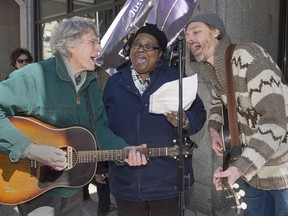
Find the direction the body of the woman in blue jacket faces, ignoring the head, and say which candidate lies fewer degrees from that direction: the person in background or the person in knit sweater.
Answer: the person in knit sweater

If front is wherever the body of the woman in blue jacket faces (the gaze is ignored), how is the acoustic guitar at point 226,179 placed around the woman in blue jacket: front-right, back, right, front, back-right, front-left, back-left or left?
front-left

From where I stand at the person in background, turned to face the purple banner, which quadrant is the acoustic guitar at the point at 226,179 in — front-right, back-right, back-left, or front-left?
front-right

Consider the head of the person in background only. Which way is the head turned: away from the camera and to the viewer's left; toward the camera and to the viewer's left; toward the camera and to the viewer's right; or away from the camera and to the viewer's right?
toward the camera and to the viewer's right

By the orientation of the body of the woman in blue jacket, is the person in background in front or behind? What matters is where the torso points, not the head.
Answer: behind

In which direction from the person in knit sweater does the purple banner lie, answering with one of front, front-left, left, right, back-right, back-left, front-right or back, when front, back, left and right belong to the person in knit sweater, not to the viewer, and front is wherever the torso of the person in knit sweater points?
front-right

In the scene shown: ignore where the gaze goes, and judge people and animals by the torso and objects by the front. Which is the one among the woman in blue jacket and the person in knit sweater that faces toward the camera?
the woman in blue jacket

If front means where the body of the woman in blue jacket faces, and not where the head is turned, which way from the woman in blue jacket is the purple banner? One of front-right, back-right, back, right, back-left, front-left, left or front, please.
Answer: back

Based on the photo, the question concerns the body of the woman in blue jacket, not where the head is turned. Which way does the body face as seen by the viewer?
toward the camera
